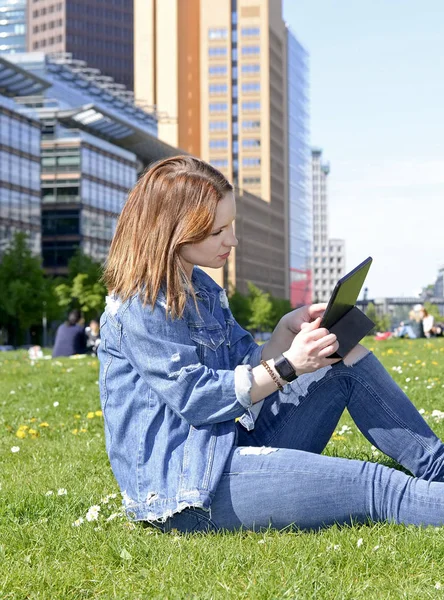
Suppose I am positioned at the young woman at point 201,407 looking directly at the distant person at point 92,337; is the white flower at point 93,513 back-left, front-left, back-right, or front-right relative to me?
front-left

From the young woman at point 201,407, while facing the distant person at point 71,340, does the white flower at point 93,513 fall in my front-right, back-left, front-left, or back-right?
front-left

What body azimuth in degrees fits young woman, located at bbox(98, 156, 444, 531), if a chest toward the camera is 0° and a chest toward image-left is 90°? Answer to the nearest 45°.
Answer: approximately 270°

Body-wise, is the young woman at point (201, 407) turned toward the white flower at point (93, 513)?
no

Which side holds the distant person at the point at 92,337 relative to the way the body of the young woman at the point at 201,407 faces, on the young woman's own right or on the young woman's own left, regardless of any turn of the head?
on the young woman's own left

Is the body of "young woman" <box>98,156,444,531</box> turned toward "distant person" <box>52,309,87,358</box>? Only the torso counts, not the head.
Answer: no
